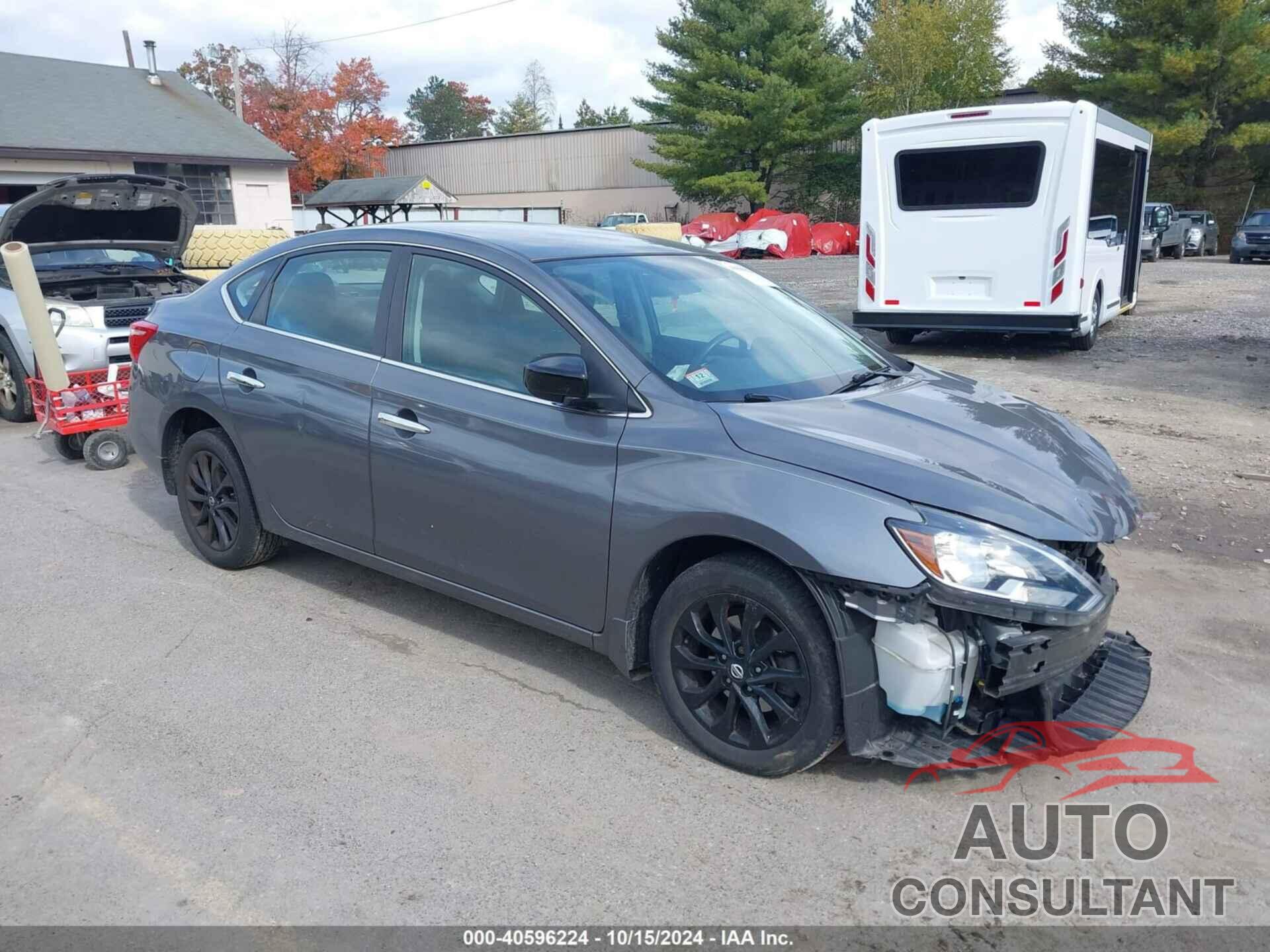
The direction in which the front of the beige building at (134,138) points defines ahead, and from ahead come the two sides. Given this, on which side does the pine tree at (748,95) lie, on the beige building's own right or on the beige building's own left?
on the beige building's own left

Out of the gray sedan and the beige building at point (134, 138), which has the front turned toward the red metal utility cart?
the beige building

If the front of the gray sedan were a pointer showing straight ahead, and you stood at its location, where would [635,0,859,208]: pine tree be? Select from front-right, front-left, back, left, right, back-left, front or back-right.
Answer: back-left

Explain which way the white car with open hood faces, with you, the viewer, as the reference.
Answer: facing the viewer and to the right of the viewer

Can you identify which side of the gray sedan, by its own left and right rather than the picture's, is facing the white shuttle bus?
left

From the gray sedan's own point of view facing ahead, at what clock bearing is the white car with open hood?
The white car with open hood is roughly at 6 o'clock from the gray sedan.

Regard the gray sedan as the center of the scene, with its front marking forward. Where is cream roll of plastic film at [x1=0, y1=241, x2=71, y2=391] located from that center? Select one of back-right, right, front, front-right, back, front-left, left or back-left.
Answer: back

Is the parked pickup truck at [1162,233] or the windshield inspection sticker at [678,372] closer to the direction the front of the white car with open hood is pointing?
the windshield inspection sticker

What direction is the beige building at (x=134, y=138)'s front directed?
toward the camera

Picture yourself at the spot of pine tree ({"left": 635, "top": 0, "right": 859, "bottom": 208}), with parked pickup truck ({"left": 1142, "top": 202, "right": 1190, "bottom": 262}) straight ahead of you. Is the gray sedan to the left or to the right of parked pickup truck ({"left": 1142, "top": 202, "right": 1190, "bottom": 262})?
right

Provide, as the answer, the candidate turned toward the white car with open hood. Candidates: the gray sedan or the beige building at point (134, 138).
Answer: the beige building

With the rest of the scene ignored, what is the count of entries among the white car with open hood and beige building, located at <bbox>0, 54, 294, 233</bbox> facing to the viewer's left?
0

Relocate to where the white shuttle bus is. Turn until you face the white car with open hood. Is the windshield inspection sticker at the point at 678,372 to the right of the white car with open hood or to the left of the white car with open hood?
left

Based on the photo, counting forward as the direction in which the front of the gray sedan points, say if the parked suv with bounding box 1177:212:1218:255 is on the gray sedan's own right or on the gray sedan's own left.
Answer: on the gray sedan's own left
